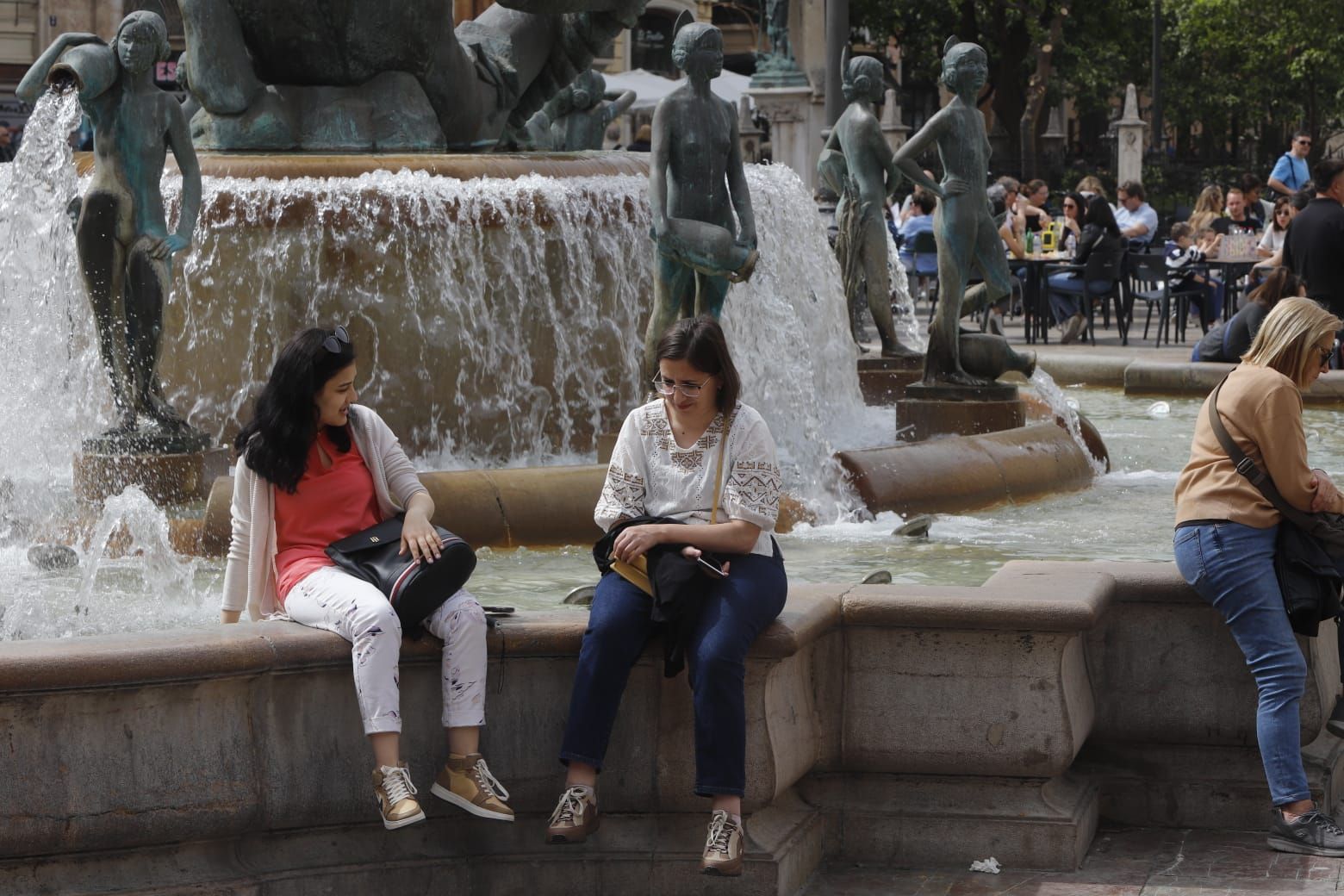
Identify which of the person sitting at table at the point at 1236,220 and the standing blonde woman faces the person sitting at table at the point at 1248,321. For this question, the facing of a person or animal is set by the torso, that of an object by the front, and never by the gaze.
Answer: the person sitting at table at the point at 1236,220

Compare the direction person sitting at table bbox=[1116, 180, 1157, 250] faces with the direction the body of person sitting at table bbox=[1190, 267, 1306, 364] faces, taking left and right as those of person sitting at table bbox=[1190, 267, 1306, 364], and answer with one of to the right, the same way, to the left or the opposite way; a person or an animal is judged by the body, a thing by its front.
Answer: the opposite way

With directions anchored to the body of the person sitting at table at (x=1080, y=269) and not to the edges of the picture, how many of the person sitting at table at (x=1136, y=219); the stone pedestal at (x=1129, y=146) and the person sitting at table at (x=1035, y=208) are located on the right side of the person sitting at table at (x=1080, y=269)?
3

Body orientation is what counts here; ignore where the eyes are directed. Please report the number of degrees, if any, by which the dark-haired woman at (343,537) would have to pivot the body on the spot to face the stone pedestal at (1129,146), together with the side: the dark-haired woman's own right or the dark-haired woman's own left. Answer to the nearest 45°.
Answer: approximately 90° to the dark-haired woman's own left

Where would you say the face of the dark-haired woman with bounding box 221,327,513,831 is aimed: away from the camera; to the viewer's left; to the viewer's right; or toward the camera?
to the viewer's right

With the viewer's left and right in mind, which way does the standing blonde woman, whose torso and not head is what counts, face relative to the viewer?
facing to the right of the viewer

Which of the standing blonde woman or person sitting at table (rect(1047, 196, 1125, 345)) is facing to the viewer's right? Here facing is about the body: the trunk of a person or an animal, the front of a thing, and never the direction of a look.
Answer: the standing blonde woman

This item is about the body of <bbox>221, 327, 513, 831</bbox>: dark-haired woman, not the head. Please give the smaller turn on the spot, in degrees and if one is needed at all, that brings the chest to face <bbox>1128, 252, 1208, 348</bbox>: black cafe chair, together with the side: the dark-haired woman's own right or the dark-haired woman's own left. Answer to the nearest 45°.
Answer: approximately 90° to the dark-haired woman's own left

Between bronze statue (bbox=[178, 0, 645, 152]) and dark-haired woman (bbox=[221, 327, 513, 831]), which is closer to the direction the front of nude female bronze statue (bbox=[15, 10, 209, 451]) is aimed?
the dark-haired woman

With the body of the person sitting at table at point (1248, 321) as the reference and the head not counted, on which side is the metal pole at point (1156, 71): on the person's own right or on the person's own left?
on the person's own left

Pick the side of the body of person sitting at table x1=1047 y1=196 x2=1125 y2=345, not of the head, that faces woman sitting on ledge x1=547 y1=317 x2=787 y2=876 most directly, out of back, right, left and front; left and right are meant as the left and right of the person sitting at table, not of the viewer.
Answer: left

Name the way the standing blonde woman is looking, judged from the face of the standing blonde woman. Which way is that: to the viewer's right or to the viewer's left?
to the viewer's right
